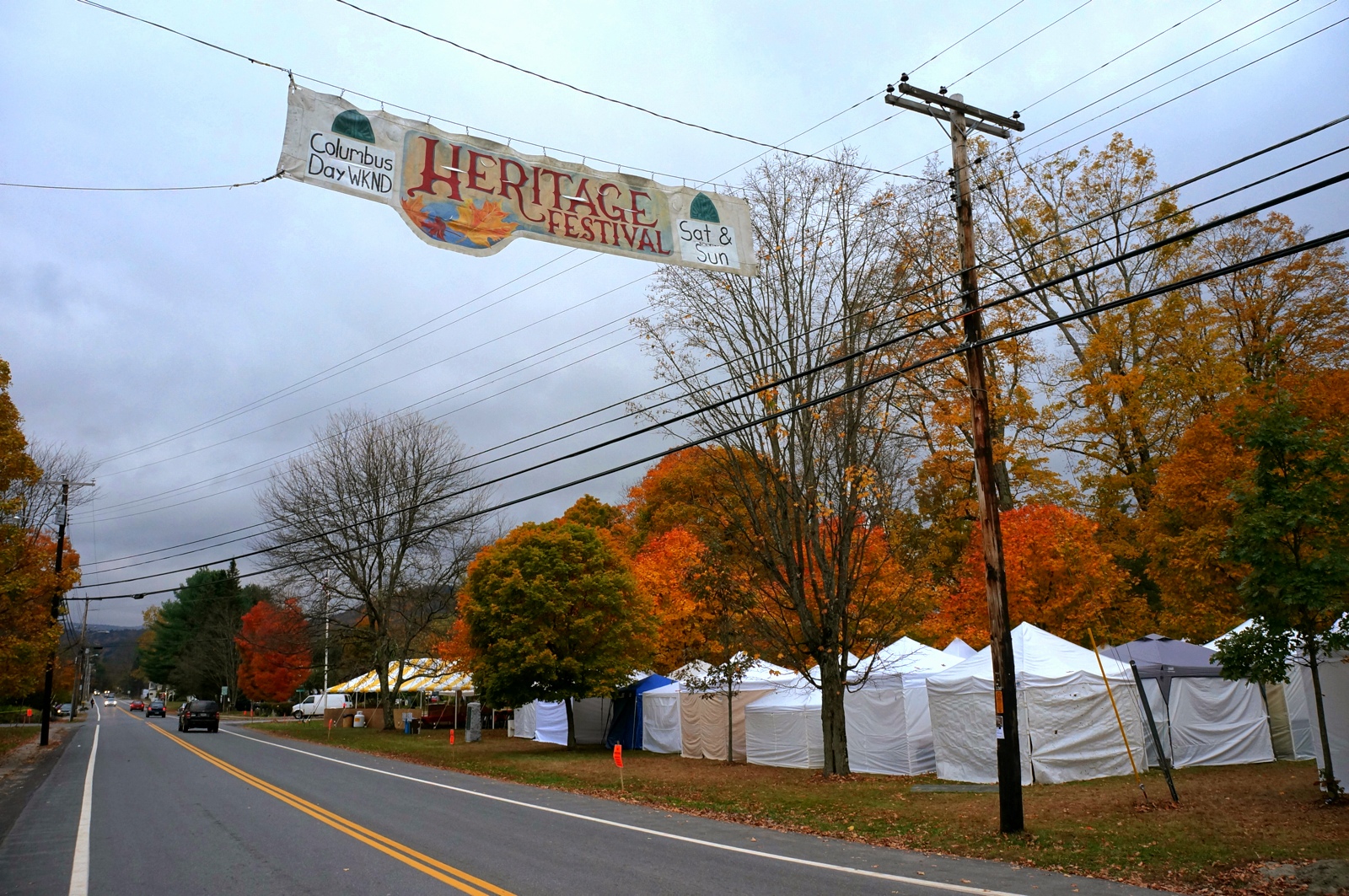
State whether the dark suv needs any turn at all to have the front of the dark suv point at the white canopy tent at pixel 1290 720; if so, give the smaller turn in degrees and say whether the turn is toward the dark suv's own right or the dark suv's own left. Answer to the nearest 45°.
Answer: approximately 135° to the dark suv's own right

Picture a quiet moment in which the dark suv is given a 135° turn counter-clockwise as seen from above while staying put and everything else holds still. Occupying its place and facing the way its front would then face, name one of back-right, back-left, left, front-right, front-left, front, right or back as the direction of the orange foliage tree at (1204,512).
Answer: left

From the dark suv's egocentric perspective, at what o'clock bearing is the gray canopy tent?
The gray canopy tent is roughly at 5 o'clock from the dark suv.

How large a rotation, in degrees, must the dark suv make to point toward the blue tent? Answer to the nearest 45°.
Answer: approximately 135° to its right

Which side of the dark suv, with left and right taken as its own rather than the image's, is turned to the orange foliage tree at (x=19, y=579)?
left

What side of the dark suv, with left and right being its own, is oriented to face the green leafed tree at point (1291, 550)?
back

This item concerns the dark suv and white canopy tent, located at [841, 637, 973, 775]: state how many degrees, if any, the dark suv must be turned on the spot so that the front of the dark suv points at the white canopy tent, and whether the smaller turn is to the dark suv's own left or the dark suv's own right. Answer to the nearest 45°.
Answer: approximately 135° to the dark suv's own right

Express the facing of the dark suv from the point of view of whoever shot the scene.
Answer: facing away from the viewer

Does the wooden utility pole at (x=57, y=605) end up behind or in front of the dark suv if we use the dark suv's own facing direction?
behind

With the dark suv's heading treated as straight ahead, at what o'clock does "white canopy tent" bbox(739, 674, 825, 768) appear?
The white canopy tent is roughly at 5 o'clock from the dark suv.

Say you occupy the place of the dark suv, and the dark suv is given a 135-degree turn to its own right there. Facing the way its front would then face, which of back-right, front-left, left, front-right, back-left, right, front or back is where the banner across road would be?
front-right

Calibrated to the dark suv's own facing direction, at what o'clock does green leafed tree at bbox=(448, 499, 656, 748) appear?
The green leafed tree is roughly at 5 o'clock from the dark suv.
